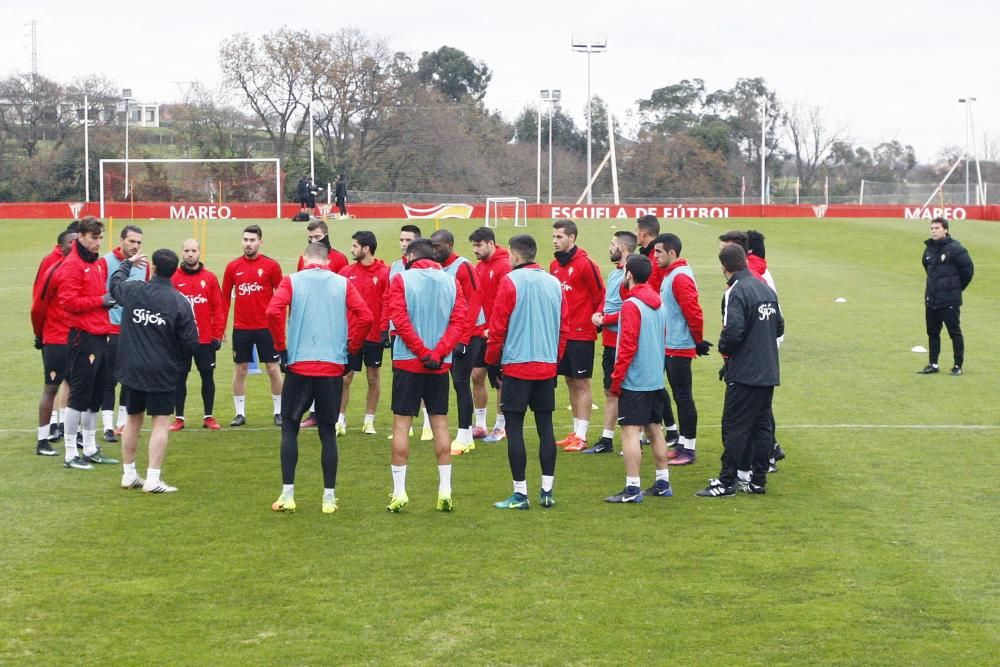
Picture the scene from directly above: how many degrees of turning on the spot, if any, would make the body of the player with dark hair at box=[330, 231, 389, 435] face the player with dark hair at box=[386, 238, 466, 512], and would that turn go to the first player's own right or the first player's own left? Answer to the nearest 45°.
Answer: approximately 45° to the first player's own left

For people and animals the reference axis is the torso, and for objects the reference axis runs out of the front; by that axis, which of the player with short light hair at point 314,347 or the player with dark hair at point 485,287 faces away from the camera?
the player with short light hair at point 314,347

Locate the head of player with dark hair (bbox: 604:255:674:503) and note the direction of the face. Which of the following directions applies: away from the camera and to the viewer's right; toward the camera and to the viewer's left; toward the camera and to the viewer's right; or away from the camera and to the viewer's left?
away from the camera and to the viewer's left

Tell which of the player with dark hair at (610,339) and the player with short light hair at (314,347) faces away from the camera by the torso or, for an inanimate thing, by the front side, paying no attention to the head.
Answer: the player with short light hair at (314,347)

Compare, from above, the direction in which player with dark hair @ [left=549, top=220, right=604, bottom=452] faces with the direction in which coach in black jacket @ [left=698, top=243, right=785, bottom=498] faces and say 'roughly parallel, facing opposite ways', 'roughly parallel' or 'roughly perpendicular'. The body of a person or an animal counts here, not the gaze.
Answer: roughly perpendicular

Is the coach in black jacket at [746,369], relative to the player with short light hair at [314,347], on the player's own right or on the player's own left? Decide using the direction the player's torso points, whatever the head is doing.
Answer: on the player's own right

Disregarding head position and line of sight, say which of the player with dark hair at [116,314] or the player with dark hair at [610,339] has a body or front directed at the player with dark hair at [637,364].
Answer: the player with dark hair at [116,314]

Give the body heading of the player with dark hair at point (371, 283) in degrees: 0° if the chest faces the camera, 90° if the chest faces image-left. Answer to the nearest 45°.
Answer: approximately 45°

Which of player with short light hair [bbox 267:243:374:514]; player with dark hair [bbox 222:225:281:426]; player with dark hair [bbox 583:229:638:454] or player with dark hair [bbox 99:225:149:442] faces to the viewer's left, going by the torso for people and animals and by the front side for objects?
player with dark hair [bbox 583:229:638:454]

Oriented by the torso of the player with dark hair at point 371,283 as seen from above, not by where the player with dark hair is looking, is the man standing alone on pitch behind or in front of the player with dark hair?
behind

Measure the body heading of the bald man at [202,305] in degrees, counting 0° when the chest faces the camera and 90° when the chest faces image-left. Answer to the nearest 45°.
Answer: approximately 0°

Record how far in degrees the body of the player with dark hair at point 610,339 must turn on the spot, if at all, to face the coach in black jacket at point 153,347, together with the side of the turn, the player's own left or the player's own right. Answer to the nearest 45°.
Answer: approximately 45° to the player's own left

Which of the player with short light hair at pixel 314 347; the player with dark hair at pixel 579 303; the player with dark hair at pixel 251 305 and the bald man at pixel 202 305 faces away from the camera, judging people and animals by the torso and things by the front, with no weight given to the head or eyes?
the player with short light hair at pixel 314 347

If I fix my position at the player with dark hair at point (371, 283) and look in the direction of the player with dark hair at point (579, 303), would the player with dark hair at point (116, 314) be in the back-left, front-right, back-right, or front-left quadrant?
back-right
